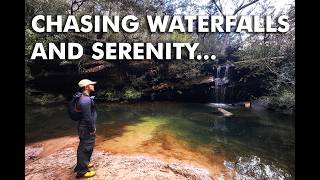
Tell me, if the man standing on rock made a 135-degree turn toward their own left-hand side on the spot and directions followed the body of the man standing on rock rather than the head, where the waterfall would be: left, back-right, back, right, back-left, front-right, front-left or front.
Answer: right

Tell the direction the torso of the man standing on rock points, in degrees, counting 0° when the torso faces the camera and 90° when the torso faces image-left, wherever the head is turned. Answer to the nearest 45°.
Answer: approximately 270°
